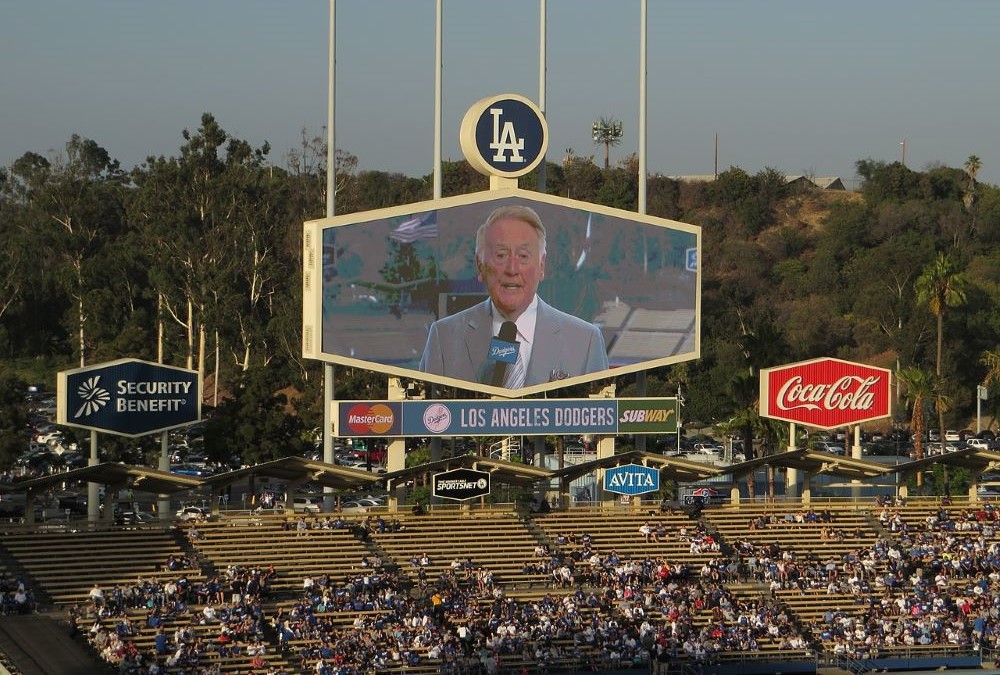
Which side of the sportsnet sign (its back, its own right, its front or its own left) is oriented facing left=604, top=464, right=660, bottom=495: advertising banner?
left

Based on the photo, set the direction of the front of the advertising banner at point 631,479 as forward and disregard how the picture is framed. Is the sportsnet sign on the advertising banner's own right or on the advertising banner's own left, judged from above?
on the advertising banner's own right

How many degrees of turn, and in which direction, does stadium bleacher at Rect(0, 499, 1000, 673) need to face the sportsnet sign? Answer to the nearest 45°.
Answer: approximately 135° to its right

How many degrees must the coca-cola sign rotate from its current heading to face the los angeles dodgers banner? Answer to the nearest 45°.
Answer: approximately 45° to its right

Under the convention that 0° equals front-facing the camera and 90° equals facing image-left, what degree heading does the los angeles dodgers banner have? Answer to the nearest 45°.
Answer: approximately 0°

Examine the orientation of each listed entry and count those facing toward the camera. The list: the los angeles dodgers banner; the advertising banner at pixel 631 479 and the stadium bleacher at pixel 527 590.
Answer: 3

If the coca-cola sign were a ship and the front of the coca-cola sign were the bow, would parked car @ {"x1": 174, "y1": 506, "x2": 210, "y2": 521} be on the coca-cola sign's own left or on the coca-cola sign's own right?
on the coca-cola sign's own right
